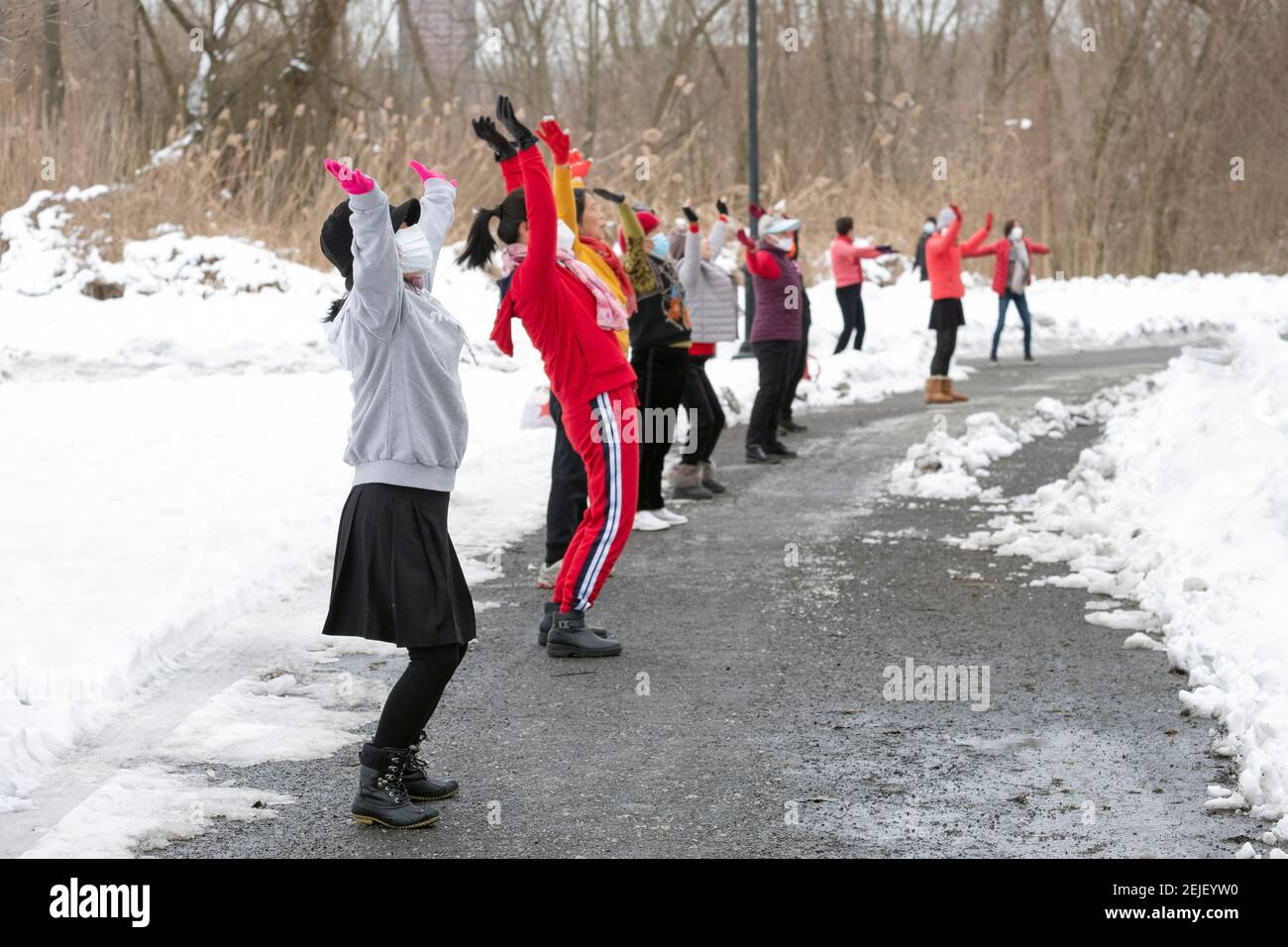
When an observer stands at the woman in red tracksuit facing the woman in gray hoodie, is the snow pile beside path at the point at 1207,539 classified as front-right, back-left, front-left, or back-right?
back-left

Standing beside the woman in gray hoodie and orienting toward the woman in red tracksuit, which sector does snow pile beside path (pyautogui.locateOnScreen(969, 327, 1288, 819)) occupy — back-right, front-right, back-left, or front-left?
front-right

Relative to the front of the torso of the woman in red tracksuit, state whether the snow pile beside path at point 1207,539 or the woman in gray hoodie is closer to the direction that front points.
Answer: the snow pile beside path

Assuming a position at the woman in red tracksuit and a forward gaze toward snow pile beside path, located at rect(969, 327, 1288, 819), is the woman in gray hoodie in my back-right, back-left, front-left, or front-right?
back-right

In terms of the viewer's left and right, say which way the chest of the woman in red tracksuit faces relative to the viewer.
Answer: facing to the right of the viewer

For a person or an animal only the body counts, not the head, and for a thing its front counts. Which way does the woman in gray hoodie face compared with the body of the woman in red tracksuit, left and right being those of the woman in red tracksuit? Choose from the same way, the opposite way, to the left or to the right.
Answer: the same way

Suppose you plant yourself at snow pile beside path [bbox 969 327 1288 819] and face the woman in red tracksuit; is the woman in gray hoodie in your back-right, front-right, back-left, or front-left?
front-left

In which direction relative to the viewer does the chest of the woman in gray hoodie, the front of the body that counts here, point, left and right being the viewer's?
facing to the right of the viewer
